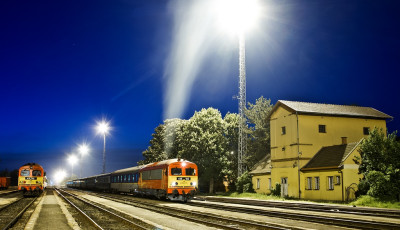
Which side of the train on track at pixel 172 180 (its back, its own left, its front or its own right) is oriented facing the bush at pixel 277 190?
left

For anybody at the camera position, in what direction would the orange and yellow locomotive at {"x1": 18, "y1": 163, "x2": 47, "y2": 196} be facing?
facing the viewer

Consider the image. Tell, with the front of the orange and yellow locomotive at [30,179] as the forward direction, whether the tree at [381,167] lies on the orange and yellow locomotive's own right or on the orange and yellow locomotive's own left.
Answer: on the orange and yellow locomotive's own left

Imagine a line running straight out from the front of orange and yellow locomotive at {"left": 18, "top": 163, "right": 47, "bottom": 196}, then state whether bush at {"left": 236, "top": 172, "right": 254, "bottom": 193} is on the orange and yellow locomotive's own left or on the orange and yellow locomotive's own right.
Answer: on the orange and yellow locomotive's own left

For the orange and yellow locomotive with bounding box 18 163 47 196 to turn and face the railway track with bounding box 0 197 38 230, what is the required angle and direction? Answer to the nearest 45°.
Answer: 0° — it already faces it

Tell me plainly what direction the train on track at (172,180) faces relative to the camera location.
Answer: facing the viewer and to the right of the viewer

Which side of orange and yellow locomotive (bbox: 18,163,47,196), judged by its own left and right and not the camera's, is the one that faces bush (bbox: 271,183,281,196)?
left

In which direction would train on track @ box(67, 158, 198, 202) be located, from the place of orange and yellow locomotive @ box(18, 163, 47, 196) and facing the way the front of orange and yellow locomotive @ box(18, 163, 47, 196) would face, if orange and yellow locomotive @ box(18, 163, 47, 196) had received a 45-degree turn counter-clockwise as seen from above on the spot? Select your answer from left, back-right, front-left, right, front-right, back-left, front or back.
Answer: front
